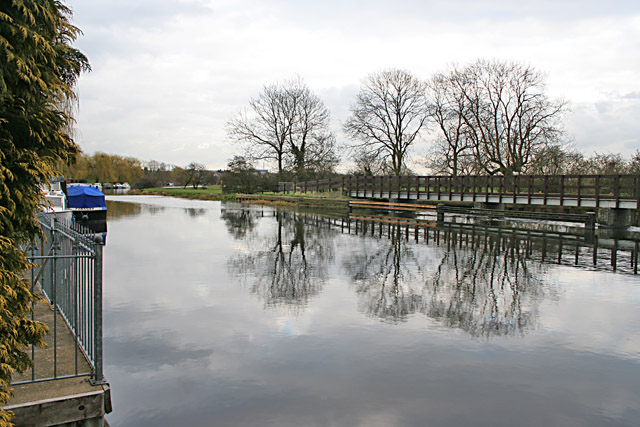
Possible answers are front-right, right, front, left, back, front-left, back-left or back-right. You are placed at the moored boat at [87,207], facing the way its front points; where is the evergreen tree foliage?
back

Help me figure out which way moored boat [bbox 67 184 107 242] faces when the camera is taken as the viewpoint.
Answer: facing away from the viewer

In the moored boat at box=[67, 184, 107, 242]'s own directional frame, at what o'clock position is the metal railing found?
The metal railing is roughly at 6 o'clock from the moored boat.

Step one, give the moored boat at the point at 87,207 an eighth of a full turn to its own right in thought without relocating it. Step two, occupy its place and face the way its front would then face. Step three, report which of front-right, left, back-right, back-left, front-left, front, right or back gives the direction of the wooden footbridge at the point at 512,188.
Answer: front-right
